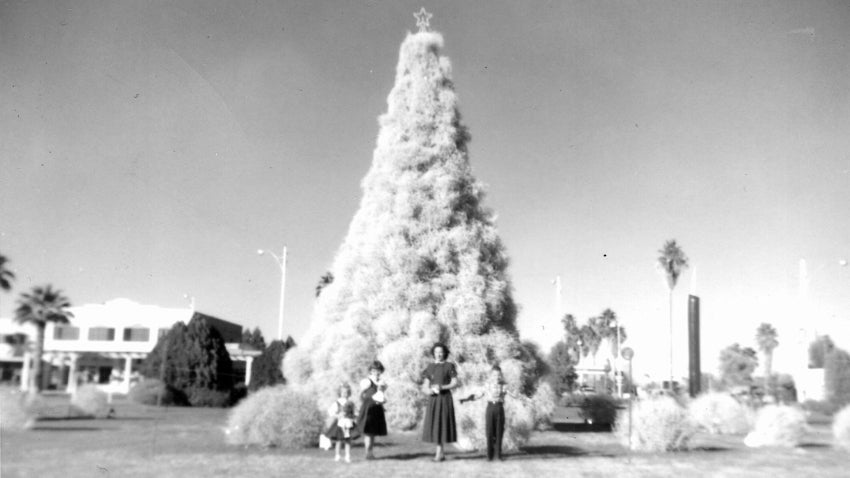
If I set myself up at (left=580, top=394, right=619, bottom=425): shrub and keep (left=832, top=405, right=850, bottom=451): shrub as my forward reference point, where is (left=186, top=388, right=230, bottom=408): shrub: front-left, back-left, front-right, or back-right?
back-right

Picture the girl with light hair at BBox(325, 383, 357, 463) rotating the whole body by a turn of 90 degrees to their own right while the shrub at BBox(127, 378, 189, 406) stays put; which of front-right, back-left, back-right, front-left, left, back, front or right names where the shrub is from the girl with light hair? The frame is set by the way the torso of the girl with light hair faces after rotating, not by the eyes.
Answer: front-right

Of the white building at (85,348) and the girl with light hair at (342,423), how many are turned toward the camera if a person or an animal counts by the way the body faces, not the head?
2

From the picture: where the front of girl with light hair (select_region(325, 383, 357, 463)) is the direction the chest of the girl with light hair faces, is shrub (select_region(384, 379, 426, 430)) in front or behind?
behind

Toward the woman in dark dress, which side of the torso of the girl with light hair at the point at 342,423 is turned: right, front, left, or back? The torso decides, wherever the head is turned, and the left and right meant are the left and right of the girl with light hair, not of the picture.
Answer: left

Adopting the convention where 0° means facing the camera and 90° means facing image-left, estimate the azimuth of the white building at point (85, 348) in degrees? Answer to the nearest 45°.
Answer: approximately 0°

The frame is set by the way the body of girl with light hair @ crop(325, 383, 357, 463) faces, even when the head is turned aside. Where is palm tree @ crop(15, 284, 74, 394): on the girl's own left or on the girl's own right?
on the girl's own right
